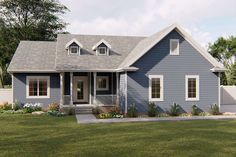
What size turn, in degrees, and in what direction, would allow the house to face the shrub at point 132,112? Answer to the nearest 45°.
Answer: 0° — it already faces it

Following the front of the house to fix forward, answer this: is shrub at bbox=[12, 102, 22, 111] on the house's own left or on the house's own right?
on the house's own right

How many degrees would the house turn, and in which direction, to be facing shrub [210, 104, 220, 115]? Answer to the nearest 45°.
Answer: approximately 90° to its left

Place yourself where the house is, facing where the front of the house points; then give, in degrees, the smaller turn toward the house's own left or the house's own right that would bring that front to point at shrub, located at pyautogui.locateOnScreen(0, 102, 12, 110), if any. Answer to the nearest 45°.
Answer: approximately 90° to the house's own right

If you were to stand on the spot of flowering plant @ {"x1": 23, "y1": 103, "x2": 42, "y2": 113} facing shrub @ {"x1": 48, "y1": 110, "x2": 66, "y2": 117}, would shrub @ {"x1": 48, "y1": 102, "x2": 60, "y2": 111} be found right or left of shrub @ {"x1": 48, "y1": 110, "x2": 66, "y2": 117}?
left

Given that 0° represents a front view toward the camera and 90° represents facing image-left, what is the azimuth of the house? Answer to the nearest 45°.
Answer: approximately 0°
